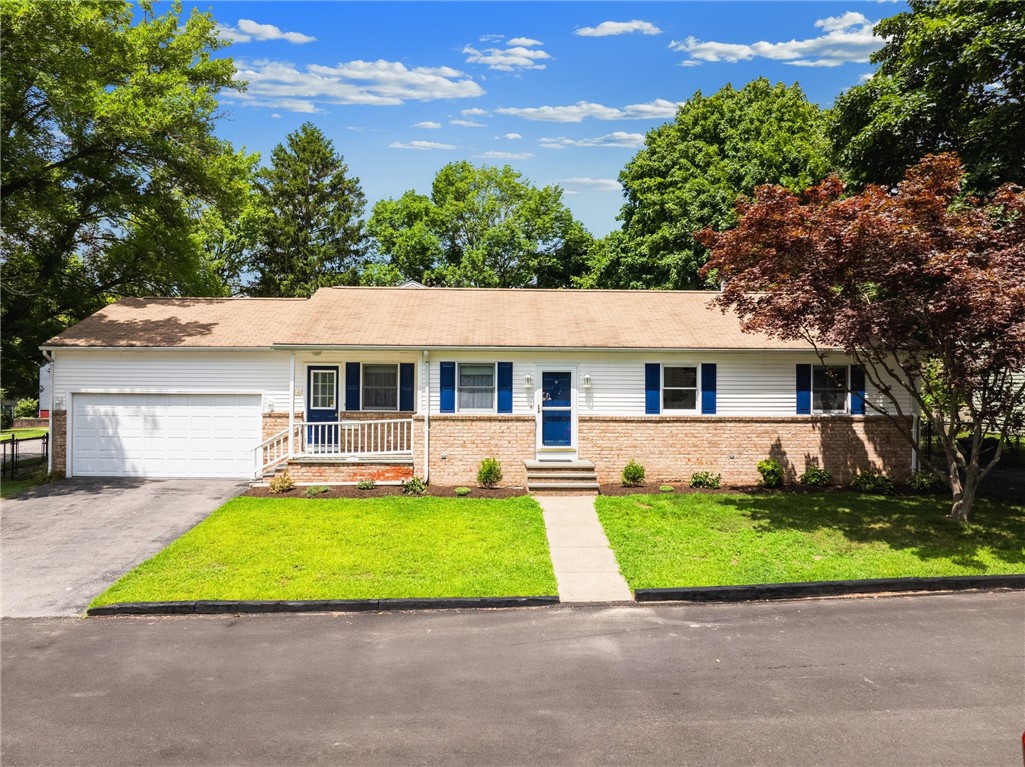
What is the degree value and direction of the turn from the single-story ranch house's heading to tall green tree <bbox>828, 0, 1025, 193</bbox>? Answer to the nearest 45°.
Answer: approximately 90° to its left

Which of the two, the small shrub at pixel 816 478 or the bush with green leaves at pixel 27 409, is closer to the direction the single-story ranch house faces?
the small shrub

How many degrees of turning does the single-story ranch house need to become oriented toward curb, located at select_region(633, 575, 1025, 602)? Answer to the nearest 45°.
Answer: approximately 45° to its left

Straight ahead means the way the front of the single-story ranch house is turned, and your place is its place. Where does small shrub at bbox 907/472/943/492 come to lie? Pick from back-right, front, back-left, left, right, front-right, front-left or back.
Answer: left

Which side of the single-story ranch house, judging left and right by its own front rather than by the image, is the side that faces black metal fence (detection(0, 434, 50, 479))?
right

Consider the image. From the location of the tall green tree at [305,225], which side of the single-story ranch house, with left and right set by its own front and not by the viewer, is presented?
back

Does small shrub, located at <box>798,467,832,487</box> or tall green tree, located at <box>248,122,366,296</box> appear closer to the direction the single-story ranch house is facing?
the small shrub

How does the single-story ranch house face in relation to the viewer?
toward the camera

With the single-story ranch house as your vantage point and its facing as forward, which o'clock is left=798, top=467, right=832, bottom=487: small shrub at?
The small shrub is roughly at 9 o'clock from the single-story ranch house.

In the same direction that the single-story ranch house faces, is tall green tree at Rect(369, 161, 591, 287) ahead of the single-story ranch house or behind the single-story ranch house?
behind
